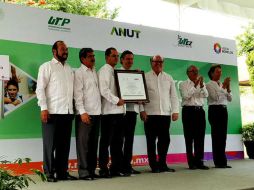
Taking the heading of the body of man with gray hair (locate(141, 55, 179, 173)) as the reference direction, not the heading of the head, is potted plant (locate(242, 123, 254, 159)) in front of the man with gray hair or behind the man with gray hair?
behind

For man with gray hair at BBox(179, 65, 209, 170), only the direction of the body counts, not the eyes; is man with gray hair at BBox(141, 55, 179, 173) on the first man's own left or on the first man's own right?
on the first man's own right

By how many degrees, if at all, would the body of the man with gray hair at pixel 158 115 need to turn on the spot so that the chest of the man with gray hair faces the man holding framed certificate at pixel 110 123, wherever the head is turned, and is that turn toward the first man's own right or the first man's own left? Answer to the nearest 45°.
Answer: approximately 45° to the first man's own right

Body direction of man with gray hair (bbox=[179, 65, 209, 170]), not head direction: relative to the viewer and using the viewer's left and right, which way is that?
facing the viewer and to the right of the viewer

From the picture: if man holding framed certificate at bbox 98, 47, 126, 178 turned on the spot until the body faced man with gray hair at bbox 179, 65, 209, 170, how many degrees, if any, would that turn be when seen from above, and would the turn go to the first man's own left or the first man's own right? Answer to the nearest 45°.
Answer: approximately 45° to the first man's own left

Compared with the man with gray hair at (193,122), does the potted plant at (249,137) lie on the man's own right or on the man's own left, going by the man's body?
on the man's own left

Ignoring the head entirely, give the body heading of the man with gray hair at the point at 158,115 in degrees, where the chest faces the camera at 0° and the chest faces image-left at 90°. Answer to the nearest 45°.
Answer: approximately 0°
